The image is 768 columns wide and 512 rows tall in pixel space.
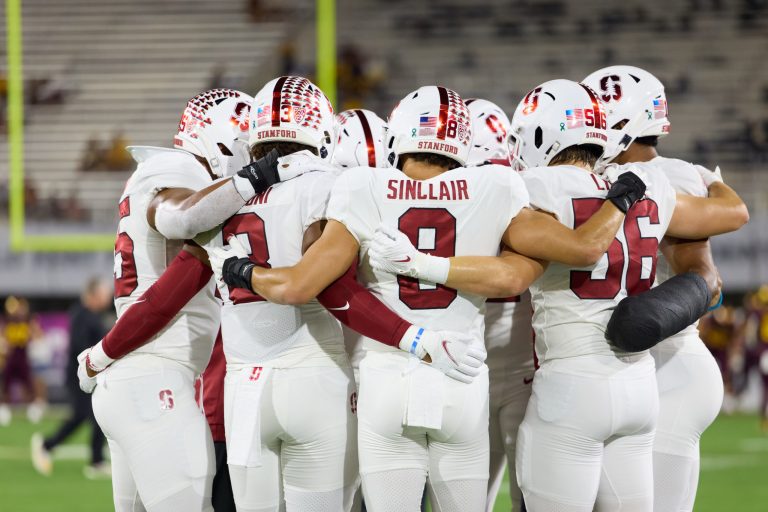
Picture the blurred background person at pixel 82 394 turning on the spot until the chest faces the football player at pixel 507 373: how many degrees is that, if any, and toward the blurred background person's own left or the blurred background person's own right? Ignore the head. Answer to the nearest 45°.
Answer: approximately 90° to the blurred background person's own right

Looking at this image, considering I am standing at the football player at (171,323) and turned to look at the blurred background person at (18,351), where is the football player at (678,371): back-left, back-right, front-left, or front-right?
back-right

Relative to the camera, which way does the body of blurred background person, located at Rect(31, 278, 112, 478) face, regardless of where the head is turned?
to the viewer's right

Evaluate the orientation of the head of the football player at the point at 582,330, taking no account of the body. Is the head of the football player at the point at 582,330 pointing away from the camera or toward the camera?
away from the camera

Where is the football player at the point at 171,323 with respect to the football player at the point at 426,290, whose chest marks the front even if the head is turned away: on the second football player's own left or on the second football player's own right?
on the second football player's own left

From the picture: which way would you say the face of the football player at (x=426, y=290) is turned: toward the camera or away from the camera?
away from the camera

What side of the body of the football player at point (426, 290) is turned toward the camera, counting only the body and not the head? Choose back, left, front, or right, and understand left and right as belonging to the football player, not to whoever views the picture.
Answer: back

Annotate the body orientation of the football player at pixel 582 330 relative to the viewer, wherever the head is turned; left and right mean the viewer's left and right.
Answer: facing away from the viewer and to the left of the viewer

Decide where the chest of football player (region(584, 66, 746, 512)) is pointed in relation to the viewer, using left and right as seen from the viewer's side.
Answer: facing to the left of the viewer
